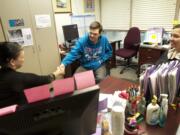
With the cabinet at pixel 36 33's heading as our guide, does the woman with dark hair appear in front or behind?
in front

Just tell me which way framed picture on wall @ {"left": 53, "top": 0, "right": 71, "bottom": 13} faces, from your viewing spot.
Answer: facing the viewer

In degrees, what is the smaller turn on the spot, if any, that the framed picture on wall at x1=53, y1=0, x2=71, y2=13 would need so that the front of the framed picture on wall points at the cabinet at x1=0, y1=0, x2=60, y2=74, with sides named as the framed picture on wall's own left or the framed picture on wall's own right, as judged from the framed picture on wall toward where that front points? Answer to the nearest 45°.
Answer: approximately 45° to the framed picture on wall's own right

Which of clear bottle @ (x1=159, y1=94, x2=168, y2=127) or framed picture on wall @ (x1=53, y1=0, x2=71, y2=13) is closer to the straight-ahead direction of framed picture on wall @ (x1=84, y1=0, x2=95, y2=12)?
the clear bottle

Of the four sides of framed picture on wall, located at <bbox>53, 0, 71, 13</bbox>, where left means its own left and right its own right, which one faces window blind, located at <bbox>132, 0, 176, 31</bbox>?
left

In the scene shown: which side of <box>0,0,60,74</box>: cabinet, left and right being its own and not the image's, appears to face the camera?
front

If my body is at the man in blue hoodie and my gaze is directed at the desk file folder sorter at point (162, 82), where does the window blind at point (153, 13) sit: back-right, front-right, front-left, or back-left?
back-left

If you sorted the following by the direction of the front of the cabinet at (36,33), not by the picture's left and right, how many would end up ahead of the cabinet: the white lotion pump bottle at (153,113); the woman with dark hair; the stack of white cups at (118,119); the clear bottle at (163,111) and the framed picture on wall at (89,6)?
4

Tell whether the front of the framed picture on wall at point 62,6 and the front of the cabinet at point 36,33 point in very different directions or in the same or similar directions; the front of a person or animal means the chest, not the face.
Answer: same or similar directions

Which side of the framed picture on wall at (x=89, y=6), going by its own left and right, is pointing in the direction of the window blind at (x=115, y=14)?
left

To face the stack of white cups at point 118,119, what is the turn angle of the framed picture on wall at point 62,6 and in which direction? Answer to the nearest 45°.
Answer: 0° — it already faces it

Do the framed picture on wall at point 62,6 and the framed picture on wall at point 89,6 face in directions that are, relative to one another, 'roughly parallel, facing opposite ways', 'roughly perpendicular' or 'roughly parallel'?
roughly parallel

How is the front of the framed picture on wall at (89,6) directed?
toward the camera

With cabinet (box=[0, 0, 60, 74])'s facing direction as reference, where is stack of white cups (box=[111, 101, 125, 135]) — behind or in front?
in front

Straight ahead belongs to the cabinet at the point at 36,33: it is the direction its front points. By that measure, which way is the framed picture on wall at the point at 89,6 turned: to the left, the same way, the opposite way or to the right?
the same way

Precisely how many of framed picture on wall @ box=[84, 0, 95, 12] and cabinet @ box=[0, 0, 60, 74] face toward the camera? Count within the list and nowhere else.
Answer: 2

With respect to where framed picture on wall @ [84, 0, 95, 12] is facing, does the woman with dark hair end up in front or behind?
in front

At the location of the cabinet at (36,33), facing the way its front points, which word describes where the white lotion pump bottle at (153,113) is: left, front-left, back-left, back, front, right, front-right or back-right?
front
